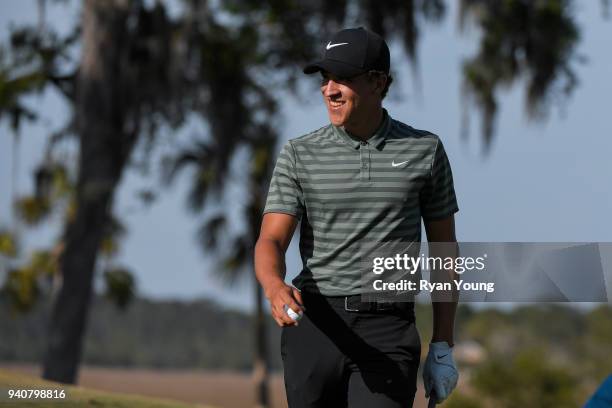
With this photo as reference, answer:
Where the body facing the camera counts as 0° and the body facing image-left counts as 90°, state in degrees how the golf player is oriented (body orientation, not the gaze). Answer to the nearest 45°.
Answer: approximately 0°

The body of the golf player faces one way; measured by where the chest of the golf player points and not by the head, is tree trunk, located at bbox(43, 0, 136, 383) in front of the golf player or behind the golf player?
behind
